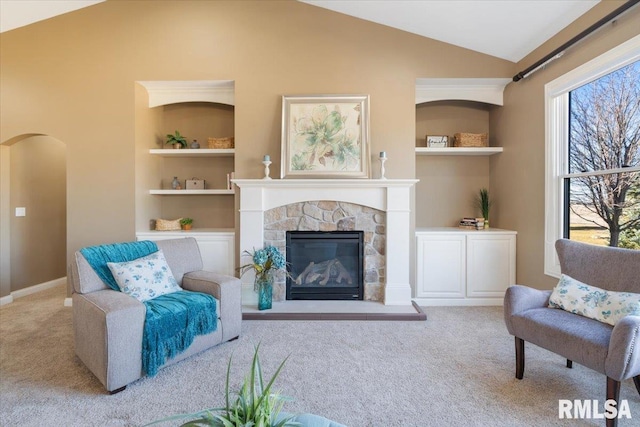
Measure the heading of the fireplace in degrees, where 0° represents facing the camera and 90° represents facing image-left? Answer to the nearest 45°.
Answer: approximately 0°

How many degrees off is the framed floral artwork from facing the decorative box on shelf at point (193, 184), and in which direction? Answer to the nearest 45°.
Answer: approximately 90° to its right

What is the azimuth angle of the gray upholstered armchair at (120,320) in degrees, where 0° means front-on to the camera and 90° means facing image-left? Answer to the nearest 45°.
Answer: approximately 315°

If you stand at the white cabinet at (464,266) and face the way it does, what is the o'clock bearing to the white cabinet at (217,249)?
the white cabinet at (217,249) is roughly at 2 o'clock from the white cabinet at (464,266).

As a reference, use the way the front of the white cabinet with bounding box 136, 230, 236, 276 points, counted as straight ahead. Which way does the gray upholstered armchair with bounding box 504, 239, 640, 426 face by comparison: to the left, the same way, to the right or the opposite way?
to the right

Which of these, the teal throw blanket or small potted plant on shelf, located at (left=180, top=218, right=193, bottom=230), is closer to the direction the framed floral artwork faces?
the teal throw blanket

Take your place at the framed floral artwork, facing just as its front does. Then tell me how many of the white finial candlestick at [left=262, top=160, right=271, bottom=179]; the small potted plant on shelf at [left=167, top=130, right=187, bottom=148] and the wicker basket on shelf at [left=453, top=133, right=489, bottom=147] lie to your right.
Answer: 2

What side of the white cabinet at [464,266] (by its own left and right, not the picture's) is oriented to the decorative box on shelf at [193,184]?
right

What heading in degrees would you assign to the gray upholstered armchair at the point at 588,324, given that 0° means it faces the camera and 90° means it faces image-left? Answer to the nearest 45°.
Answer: approximately 45°
